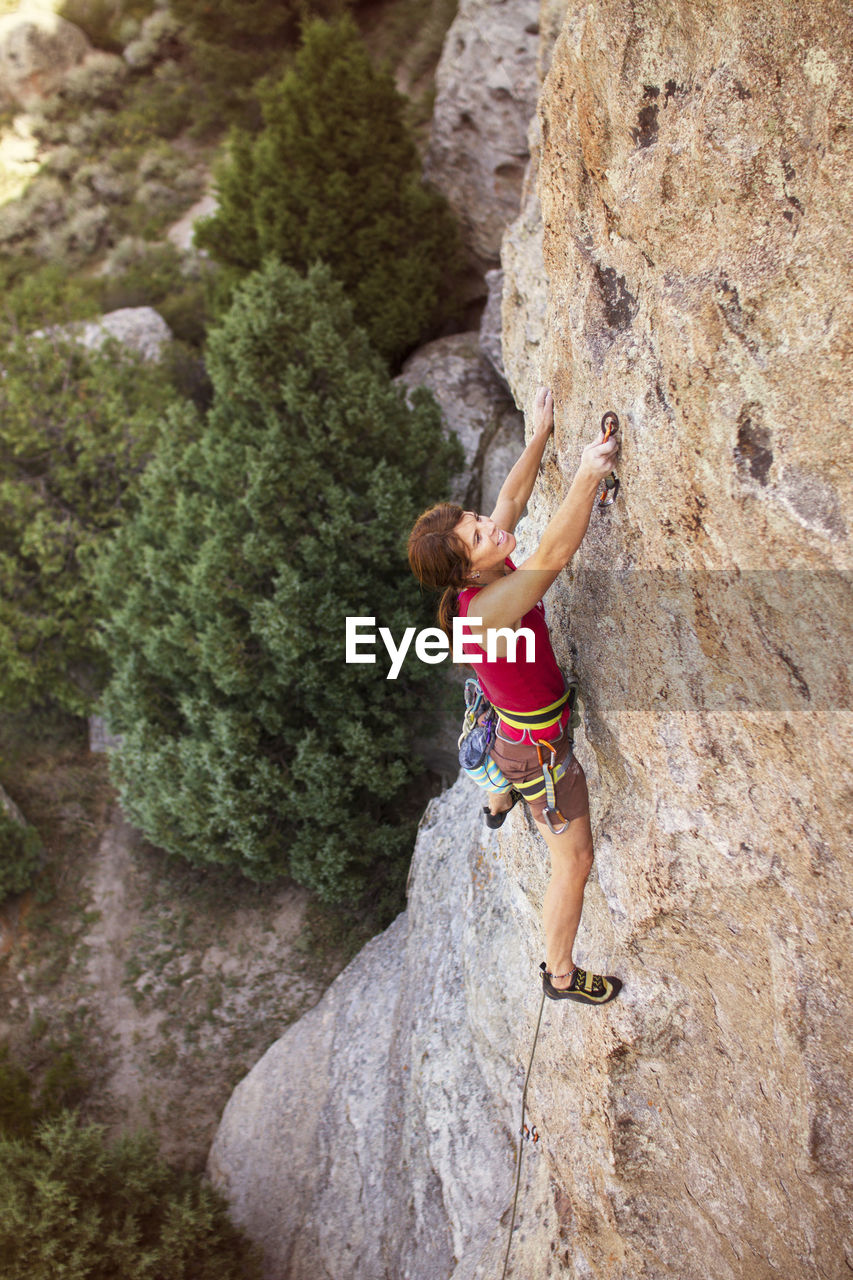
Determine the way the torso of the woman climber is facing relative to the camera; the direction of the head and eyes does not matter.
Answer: to the viewer's right

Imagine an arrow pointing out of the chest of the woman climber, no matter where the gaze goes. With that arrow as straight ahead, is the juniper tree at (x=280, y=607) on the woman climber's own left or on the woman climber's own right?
on the woman climber's own left
